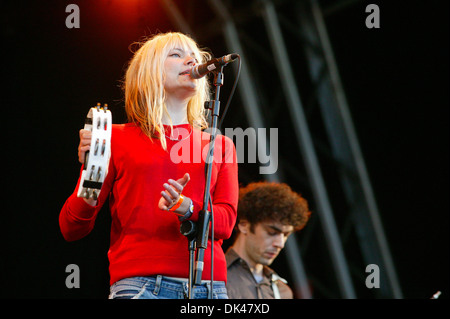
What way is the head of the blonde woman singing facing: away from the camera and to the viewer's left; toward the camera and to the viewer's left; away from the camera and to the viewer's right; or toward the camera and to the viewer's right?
toward the camera and to the viewer's right

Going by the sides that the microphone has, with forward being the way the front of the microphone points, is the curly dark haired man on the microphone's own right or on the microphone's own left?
on the microphone's own right

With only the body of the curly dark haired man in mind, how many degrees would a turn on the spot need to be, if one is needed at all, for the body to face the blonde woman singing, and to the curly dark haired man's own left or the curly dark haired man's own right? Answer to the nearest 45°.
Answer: approximately 45° to the curly dark haired man's own right

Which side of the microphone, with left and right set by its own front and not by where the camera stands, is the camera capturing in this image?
left

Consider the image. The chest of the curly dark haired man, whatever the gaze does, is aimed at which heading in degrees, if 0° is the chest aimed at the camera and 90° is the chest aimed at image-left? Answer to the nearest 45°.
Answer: approximately 315°

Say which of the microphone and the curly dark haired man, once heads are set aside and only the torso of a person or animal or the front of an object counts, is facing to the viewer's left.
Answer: the microphone

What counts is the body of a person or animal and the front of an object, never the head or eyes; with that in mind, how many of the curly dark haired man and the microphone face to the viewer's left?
1
